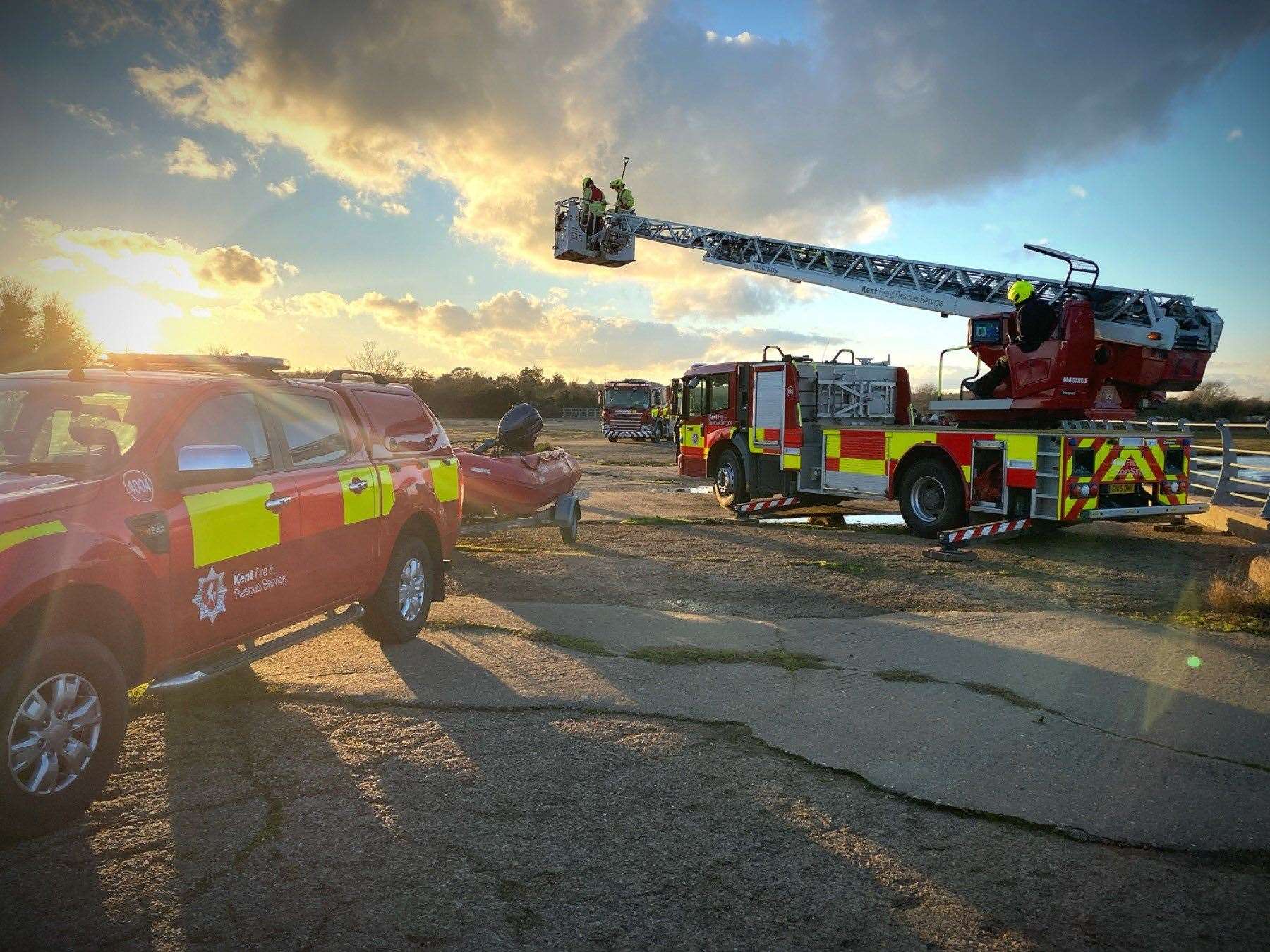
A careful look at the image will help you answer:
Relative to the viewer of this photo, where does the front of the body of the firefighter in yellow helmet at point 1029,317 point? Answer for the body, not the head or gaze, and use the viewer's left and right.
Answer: facing to the left of the viewer

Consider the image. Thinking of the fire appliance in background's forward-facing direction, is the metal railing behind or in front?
in front

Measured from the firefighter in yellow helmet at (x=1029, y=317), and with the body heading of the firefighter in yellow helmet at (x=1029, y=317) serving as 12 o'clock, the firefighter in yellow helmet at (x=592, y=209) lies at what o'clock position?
the firefighter in yellow helmet at (x=592, y=209) is roughly at 1 o'clock from the firefighter in yellow helmet at (x=1029, y=317).

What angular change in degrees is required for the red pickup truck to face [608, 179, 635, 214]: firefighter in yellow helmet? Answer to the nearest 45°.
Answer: approximately 180°

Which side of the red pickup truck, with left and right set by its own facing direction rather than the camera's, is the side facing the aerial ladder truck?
back

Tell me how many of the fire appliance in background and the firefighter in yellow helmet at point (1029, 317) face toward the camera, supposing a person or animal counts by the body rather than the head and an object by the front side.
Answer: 1

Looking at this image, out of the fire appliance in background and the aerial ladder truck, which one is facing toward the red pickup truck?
the fire appliance in background

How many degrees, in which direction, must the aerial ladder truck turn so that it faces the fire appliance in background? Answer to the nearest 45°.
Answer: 0° — it already faces it

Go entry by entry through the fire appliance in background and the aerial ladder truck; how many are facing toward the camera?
1

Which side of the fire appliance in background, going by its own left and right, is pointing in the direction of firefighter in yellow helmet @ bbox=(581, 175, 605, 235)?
front

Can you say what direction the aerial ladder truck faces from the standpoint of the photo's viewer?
facing away from the viewer and to the left of the viewer
